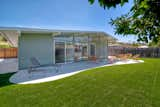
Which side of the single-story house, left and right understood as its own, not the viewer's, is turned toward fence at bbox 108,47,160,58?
left

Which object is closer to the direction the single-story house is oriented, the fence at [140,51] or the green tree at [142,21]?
the green tree

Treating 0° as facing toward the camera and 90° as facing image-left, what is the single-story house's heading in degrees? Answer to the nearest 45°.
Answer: approximately 315°
